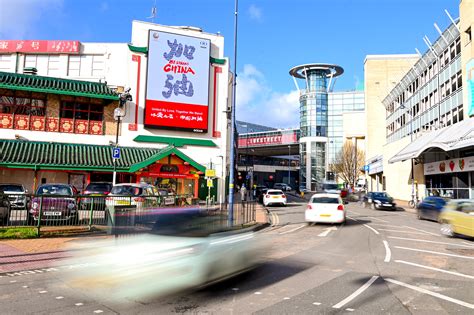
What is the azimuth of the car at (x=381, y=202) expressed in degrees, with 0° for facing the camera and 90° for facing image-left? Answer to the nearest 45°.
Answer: approximately 315°

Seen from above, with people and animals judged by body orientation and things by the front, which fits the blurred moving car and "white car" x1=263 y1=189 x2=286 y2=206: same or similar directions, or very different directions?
very different directions

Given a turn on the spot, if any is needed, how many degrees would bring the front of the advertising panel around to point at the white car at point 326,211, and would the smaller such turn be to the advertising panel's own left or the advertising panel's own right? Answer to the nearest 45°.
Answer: approximately 45° to the advertising panel's own left

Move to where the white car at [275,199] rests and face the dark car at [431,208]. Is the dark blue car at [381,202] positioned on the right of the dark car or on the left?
left

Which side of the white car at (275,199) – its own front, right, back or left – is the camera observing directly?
back
